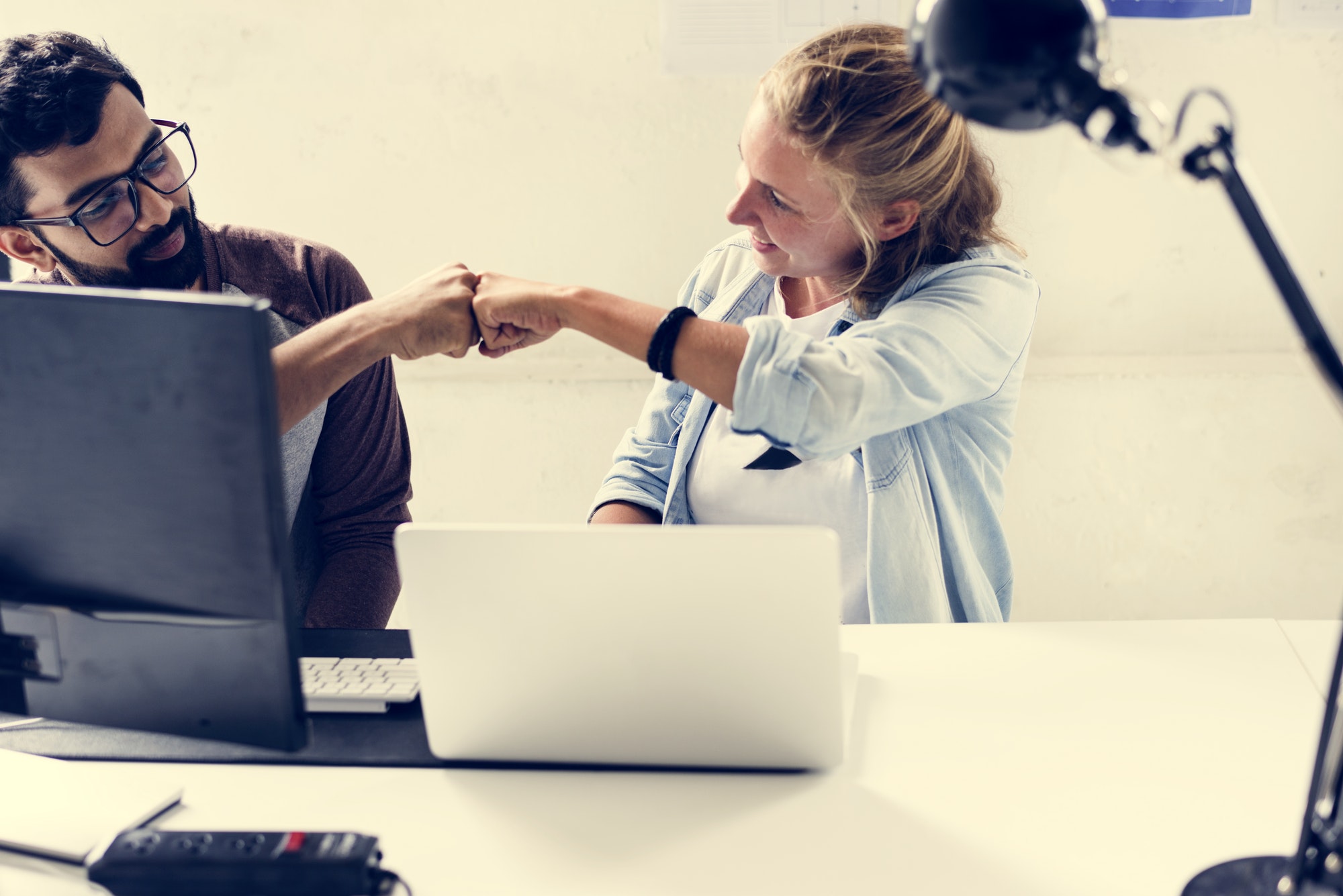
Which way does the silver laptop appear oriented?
away from the camera

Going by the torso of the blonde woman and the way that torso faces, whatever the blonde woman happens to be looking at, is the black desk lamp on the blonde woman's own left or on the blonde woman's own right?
on the blonde woman's own left

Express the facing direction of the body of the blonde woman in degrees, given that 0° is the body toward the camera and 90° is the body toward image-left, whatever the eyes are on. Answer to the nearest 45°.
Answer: approximately 45°

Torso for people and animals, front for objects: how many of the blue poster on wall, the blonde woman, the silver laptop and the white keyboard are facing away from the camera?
2

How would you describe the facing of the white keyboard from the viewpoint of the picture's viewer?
facing away from the viewer

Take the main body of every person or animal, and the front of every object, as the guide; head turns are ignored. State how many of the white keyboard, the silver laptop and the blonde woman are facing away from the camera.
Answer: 2

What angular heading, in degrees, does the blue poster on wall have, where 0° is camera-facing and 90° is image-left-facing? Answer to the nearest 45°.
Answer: approximately 0°

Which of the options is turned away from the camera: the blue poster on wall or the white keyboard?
the white keyboard

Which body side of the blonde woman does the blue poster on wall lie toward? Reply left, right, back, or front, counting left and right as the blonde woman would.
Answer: back

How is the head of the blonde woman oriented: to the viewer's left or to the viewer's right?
to the viewer's left

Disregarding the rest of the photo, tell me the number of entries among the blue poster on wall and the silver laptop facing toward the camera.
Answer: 1

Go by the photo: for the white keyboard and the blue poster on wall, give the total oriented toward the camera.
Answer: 1
